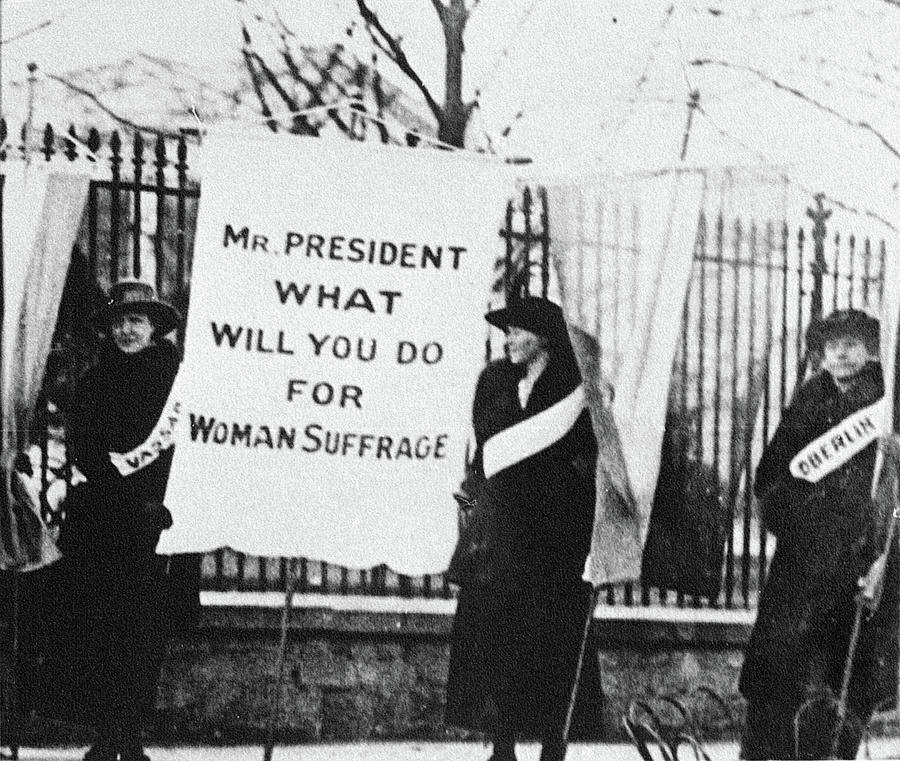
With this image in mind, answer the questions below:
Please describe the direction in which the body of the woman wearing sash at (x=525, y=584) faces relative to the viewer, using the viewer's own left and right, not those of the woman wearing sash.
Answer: facing the viewer and to the left of the viewer

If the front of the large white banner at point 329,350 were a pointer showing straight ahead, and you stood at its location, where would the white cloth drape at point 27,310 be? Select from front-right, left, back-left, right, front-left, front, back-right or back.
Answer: right

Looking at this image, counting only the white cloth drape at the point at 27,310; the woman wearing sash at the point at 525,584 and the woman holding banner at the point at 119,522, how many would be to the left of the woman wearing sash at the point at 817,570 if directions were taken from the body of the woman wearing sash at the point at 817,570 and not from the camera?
0

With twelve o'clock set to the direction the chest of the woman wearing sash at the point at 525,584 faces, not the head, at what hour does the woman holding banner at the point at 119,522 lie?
The woman holding banner is roughly at 1 o'clock from the woman wearing sash.

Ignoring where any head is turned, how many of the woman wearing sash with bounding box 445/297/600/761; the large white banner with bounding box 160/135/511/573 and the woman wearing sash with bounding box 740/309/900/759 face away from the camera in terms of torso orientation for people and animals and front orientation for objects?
0

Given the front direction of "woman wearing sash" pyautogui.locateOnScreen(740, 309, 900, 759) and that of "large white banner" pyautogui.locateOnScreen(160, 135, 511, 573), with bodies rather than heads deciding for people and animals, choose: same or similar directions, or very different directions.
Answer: same or similar directions

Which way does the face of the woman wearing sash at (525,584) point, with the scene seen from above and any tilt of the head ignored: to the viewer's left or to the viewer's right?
to the viewer's left

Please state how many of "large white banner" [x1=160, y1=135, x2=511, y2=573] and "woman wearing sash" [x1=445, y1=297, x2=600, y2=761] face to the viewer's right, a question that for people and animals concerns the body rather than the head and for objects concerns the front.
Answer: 0

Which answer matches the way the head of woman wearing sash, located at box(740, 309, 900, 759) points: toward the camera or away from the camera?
toward the camera

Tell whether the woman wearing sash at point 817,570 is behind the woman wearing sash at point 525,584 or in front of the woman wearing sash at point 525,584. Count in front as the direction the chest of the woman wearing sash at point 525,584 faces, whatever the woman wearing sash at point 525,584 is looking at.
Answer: behind

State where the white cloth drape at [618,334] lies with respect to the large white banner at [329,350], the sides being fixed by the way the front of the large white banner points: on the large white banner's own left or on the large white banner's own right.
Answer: on the large white banner's own left

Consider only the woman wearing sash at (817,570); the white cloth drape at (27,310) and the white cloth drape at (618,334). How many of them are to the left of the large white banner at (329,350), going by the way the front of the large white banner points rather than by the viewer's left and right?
2

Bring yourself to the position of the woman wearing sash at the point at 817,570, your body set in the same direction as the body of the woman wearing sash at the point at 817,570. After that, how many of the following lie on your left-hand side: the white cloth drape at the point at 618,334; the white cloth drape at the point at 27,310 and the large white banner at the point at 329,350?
0

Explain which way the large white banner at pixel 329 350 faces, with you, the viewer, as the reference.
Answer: facing the viewer

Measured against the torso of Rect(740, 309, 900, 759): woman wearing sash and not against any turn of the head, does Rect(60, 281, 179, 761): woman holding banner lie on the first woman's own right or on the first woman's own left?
on the first woman's own right

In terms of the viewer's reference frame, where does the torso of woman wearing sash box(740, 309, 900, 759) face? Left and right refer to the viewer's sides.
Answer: facing the viewer and to the right of the viewer

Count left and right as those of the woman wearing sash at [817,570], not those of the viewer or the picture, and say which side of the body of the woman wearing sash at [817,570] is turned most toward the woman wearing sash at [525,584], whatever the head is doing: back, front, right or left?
right
